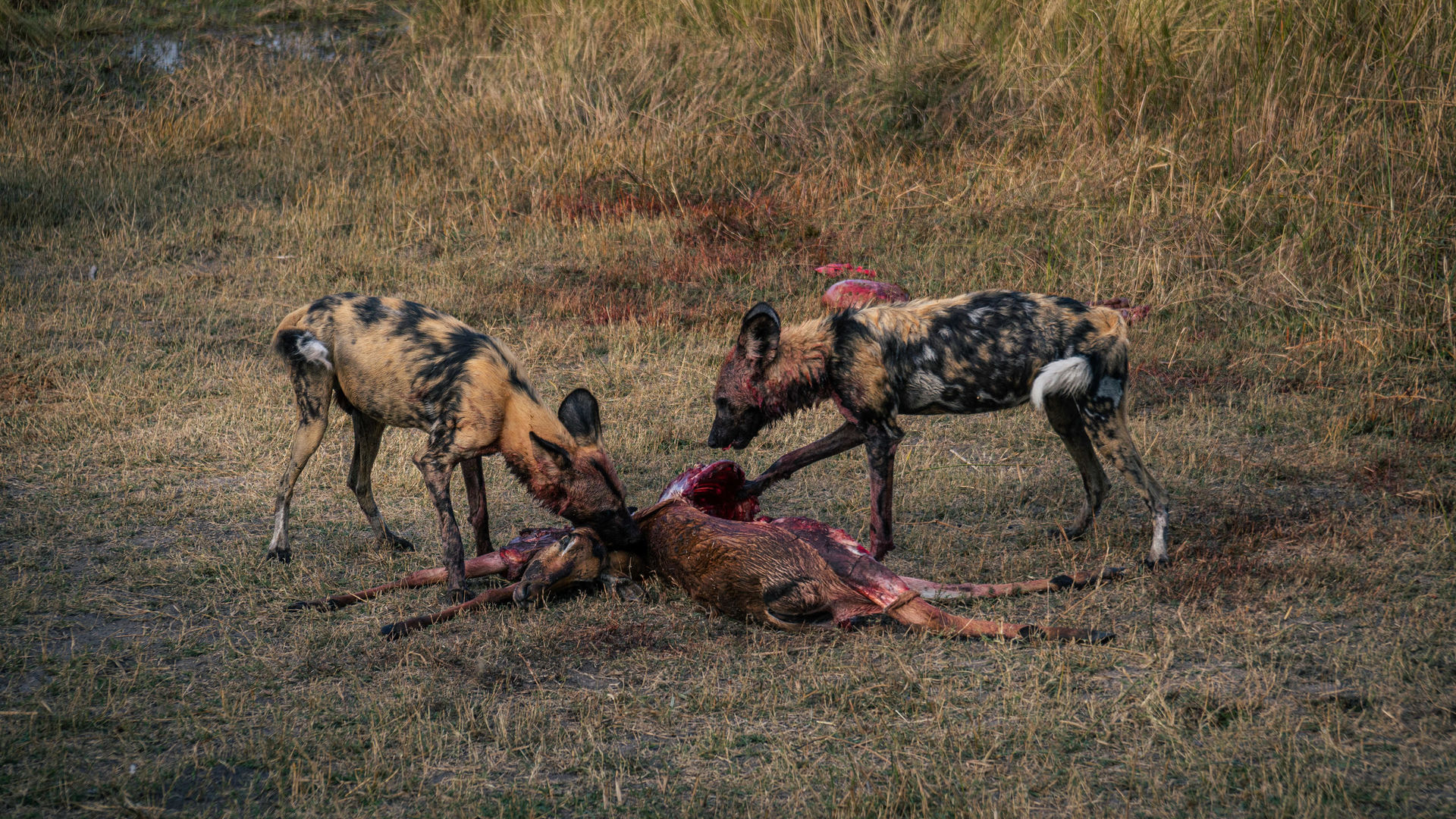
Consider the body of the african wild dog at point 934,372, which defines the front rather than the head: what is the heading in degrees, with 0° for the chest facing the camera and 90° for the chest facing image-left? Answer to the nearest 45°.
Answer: approximately 90°

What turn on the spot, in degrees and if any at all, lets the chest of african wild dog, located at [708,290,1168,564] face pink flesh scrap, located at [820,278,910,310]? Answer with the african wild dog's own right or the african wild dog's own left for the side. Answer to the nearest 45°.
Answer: approximately 90° to the african wild dog's own right

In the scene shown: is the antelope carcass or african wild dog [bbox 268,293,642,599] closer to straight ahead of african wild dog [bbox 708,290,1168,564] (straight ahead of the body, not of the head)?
the african wild dog
